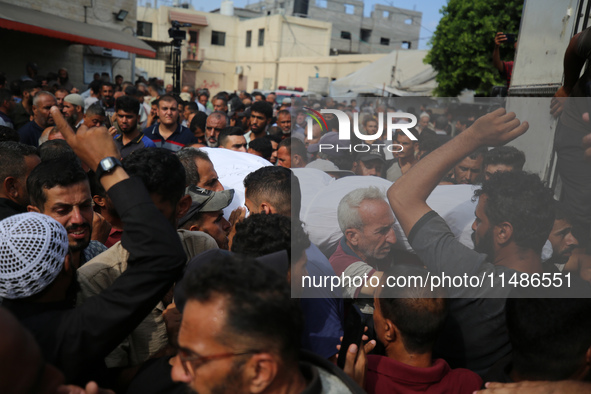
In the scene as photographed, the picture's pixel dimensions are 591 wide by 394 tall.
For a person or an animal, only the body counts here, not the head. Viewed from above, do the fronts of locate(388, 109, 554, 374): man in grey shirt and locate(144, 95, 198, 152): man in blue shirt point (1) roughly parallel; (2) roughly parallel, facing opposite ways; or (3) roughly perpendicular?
roughly parallel, facing opposite ways

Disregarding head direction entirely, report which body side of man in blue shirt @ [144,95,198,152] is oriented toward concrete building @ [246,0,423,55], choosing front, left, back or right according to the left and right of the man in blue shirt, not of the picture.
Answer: back

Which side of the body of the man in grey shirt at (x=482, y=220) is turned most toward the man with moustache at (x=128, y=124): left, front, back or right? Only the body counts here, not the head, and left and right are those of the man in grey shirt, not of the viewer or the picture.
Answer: front

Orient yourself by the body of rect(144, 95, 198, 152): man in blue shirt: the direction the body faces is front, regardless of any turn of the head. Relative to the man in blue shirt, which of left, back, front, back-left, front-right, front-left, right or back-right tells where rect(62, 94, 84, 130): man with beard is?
back-right

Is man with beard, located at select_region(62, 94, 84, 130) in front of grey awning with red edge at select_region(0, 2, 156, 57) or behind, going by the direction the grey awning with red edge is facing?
in front

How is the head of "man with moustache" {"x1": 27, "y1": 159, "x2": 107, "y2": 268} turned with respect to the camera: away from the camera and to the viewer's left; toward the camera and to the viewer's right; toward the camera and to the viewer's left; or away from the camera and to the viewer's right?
toward the camera and to the viewer's right

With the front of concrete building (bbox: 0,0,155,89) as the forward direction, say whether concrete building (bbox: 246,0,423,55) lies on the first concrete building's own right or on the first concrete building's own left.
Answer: on the first concrete building's own left

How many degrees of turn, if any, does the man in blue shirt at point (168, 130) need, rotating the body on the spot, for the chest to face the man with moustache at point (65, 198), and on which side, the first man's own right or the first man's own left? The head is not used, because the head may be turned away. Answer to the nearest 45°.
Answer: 0° — they already face them

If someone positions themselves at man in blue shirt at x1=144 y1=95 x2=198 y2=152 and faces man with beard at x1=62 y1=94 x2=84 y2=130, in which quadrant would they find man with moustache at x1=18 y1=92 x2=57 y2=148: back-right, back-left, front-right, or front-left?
front-left

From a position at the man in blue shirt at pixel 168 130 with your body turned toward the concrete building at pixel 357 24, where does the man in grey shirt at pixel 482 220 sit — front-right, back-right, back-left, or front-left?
back-right

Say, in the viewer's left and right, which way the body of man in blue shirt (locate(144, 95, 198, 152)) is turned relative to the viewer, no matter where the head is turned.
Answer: facing the viewer

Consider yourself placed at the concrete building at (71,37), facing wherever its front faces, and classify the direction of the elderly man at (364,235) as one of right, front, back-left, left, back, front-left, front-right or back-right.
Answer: front-right

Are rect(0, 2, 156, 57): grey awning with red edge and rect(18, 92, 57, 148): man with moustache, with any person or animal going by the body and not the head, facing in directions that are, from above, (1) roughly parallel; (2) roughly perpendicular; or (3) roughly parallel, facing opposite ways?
roughly parallel

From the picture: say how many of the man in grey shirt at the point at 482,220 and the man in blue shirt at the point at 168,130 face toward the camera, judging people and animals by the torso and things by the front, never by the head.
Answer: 1

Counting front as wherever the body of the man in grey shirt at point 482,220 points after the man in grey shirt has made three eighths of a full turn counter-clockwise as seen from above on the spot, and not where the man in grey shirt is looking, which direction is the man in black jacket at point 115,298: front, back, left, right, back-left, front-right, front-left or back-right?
front-right
